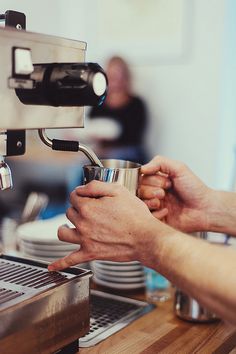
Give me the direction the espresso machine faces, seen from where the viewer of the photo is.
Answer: facing the viewer and to the right of the viewer

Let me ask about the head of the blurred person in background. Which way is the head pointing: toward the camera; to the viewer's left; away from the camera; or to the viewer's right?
toward the camera
